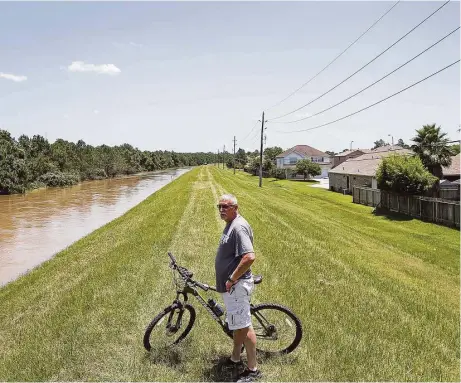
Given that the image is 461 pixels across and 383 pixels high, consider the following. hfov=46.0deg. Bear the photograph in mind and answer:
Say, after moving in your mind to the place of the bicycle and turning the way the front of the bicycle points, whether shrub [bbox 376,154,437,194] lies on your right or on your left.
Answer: on your right

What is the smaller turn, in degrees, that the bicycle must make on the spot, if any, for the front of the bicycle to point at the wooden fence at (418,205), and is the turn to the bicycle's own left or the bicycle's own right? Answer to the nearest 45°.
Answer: approximately 135° to the bicycle's own right

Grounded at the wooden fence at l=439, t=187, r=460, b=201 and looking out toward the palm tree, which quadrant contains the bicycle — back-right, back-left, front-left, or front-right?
back-left

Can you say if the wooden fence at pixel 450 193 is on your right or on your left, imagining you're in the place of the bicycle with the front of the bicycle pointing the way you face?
on your right

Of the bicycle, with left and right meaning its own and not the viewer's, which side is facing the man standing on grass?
left

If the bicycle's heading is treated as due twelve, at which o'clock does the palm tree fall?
The palm tree is roughly at 4 o'clock from the bicycle.

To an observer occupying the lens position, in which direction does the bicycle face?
facing to the left of the viewer

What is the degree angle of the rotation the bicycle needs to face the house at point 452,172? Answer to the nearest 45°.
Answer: approximately 135° to its right
